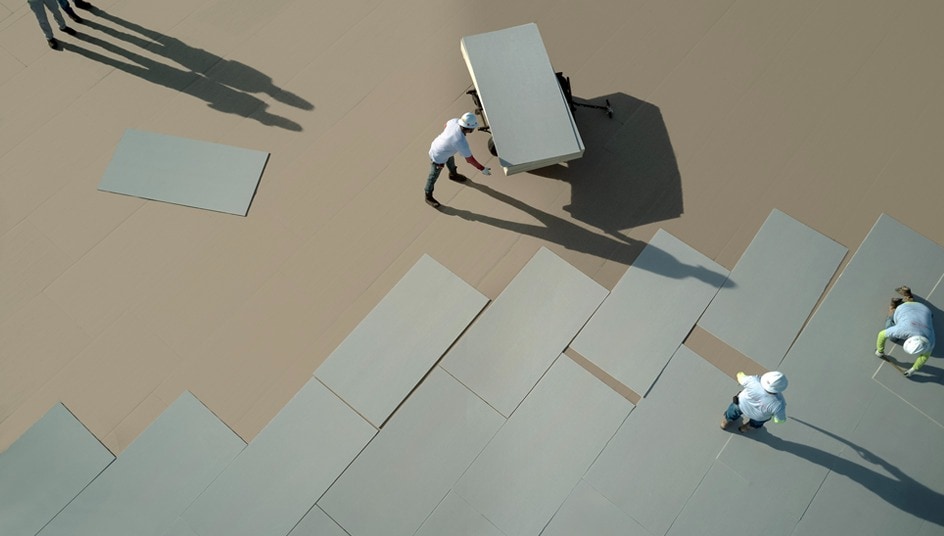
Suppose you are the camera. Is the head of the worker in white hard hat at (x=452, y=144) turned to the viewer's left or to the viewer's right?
to the viewer's right

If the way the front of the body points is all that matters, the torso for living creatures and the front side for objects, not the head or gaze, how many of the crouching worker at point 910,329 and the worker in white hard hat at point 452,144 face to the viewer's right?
1

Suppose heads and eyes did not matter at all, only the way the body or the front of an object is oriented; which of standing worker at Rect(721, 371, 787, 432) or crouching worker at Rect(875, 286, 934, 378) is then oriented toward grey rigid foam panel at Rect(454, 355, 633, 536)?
crouching worker at Rect(875, 286, 934, 378)

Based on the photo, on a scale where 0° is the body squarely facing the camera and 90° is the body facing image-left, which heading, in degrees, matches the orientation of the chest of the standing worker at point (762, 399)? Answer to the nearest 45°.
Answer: approximately 225°

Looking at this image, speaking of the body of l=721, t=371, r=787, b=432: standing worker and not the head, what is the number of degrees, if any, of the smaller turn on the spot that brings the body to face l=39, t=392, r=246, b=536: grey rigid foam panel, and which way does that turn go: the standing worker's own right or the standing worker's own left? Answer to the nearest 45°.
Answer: approximately 180°

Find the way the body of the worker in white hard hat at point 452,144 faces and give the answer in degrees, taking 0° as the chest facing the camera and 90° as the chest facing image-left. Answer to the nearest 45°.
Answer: approximately 270°

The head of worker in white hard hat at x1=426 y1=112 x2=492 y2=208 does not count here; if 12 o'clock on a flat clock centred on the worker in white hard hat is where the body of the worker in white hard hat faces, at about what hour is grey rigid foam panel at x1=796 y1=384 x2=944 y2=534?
The grey rigid foam panel is roughly at 1 o'clock from the worker in white hard hat.

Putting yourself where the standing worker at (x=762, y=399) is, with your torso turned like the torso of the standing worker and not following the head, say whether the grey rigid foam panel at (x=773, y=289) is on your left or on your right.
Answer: on your left
